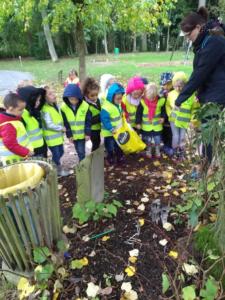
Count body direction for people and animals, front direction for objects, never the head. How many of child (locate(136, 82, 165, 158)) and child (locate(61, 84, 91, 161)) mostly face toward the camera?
2

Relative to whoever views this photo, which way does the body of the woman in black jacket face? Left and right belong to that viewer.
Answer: facing to the left of the viewer

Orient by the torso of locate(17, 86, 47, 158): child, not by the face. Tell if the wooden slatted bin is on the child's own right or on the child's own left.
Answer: on the child's own right

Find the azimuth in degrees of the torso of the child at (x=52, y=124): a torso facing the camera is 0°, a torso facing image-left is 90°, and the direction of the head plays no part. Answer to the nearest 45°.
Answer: approximately 315°

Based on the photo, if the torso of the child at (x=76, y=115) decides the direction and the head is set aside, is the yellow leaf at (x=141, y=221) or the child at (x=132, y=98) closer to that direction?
the yellow leaf

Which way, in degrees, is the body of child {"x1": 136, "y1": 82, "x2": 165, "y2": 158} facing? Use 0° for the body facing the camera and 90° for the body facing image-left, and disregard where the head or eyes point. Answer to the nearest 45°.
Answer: approximately 0°

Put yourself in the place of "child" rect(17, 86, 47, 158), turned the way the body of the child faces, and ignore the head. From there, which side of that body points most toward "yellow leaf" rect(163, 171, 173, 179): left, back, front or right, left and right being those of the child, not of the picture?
front

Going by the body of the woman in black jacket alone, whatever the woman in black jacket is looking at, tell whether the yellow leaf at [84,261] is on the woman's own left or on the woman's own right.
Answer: on the woman's own left

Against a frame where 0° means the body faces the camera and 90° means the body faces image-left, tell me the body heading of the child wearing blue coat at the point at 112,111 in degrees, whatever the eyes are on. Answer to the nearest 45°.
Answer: approximately 315°

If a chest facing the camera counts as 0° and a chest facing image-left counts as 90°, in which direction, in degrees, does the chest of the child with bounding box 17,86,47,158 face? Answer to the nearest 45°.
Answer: approximately 315°

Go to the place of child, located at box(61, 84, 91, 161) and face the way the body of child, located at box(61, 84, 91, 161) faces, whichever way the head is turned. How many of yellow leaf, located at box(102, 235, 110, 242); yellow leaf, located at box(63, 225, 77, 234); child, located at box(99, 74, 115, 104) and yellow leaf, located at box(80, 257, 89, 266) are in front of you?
3
